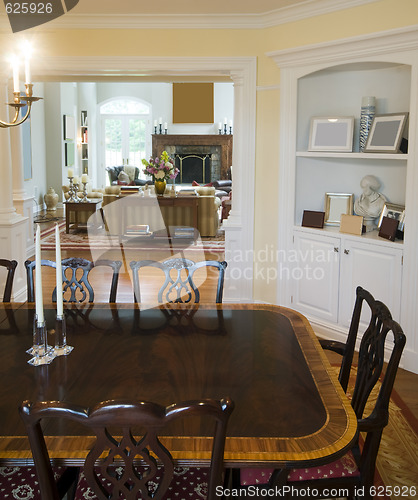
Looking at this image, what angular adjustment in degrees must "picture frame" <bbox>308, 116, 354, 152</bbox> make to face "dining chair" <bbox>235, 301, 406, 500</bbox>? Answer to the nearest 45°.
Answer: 0° — it already faces it

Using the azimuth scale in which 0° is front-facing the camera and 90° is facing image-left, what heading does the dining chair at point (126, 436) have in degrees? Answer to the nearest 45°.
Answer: approximately 180°

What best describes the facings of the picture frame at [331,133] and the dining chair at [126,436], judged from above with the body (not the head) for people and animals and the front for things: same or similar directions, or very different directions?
very different directions

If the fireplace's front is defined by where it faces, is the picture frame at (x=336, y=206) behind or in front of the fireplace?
in front

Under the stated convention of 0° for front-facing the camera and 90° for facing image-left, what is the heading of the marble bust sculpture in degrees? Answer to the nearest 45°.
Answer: approximately 45°

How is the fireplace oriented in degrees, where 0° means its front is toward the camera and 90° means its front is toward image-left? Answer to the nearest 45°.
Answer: approximately 0°

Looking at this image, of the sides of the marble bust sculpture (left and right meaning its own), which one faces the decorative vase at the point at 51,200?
right

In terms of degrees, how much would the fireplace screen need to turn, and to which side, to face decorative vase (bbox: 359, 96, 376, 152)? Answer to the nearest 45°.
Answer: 0° — it already faces it

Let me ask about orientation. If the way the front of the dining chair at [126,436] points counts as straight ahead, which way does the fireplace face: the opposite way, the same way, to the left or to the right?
the opposite way

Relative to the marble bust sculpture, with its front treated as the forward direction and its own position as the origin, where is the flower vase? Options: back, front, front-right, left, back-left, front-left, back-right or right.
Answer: right

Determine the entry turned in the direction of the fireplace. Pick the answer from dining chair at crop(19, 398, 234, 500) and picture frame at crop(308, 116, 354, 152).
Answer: the dining chair

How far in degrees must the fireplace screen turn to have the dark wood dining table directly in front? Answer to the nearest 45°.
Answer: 0° — it already faces it
